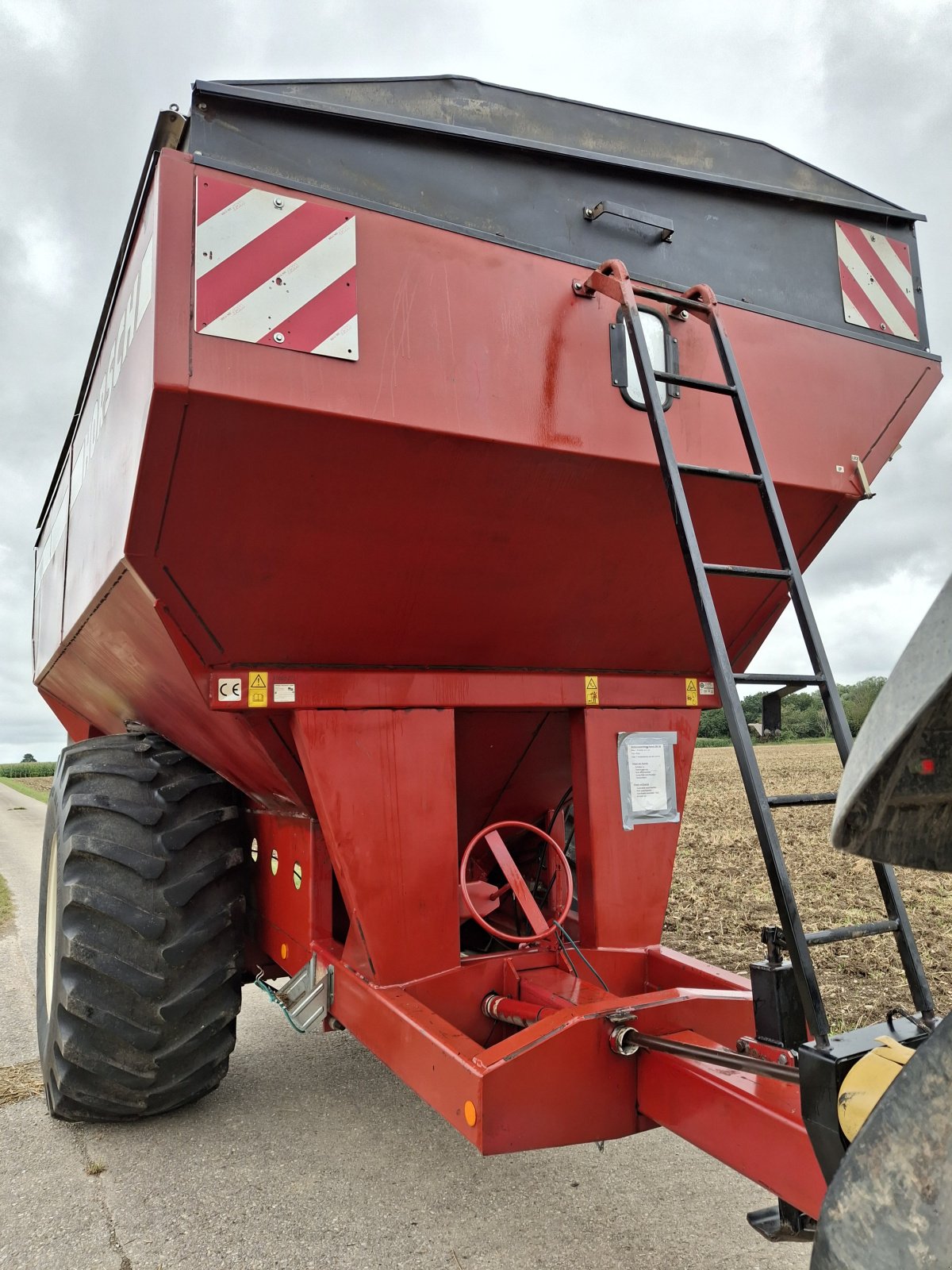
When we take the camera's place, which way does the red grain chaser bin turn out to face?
facing the viewer and to the right of the viewer
